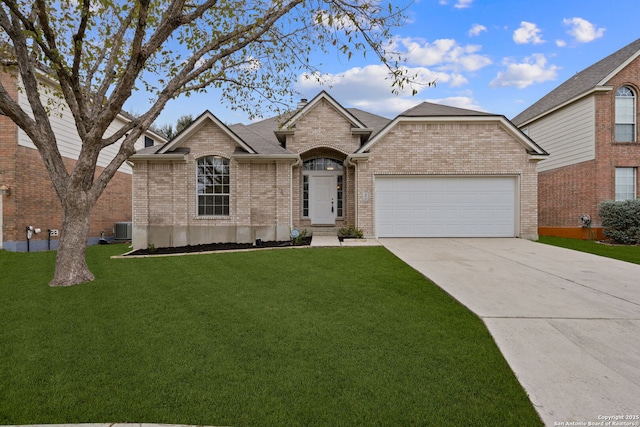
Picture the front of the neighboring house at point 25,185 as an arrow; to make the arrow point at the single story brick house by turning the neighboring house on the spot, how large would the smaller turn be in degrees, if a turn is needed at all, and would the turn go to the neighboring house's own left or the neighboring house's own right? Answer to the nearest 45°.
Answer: approximately 90° to the neighboring house's own left

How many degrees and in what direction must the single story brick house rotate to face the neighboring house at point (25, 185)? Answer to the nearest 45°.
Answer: approximately 90° to its right

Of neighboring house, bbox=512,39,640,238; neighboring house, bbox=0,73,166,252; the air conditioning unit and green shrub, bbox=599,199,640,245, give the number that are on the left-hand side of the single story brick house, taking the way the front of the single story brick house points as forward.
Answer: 2

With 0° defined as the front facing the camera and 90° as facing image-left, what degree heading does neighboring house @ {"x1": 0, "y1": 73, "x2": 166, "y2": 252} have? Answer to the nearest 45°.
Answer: approximately 45°

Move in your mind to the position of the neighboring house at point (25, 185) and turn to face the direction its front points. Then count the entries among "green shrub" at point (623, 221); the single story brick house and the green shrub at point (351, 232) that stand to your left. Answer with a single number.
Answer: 3

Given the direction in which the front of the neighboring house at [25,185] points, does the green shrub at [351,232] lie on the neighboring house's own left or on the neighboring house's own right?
on the neighboring house's own left

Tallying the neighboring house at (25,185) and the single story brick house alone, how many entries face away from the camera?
0

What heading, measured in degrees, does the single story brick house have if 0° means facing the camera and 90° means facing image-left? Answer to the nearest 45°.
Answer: approximately 0°

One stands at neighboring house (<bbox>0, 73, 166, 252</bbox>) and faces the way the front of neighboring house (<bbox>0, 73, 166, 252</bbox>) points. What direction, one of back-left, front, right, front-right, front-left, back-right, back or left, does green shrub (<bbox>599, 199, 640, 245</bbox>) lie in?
left

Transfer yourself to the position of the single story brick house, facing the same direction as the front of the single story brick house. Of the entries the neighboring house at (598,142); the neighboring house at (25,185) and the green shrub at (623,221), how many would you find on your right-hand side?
1

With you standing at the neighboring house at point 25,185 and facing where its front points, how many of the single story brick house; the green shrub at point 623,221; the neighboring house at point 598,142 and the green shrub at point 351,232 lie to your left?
4

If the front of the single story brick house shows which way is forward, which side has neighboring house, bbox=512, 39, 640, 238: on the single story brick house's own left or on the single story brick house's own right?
on the single story brick house's own left
